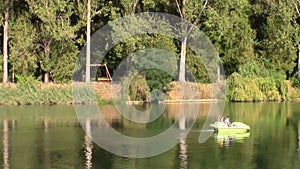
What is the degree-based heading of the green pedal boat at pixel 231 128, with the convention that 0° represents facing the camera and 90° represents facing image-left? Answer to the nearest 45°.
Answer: approximately 270°
